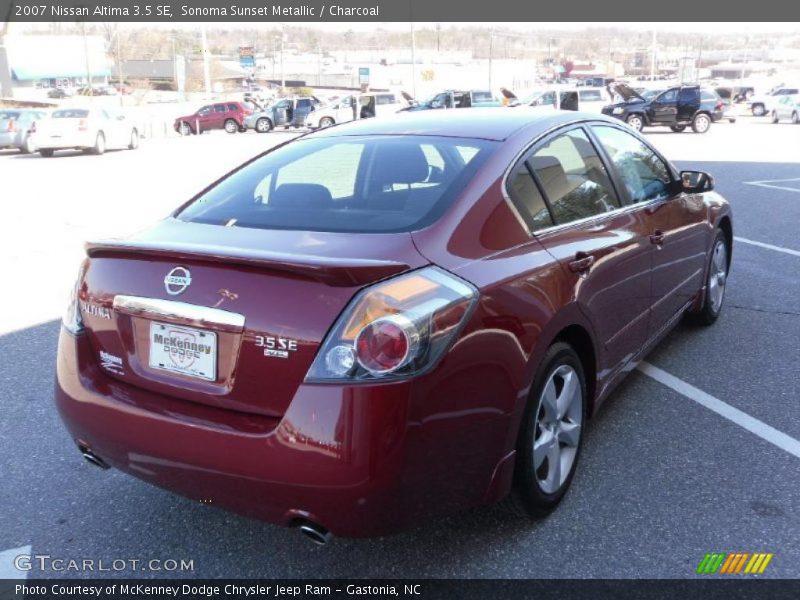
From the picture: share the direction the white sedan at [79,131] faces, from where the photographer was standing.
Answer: facing away from the viewer and to the right of the viewer

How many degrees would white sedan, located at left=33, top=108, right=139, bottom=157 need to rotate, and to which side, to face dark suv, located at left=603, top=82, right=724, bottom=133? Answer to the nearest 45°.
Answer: approximately 45° to its right

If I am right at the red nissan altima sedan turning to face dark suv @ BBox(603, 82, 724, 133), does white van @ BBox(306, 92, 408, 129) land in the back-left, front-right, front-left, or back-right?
front-left

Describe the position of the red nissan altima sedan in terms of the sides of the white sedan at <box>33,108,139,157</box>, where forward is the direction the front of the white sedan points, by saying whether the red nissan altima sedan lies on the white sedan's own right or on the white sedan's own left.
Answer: on the white sedan's own right

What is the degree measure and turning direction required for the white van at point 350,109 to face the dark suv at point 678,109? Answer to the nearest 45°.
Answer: approximately 135° to its left

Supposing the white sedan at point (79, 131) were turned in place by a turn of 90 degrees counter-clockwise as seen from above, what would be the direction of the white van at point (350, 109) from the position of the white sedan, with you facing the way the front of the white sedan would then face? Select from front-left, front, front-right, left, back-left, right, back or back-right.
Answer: right

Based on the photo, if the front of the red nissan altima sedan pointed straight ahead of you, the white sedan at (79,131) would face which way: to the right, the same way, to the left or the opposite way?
the same way

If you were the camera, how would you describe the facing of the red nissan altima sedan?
facing away from the viewer and to the right of the viewer

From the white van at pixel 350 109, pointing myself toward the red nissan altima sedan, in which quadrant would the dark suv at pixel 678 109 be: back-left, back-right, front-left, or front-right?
front-left
